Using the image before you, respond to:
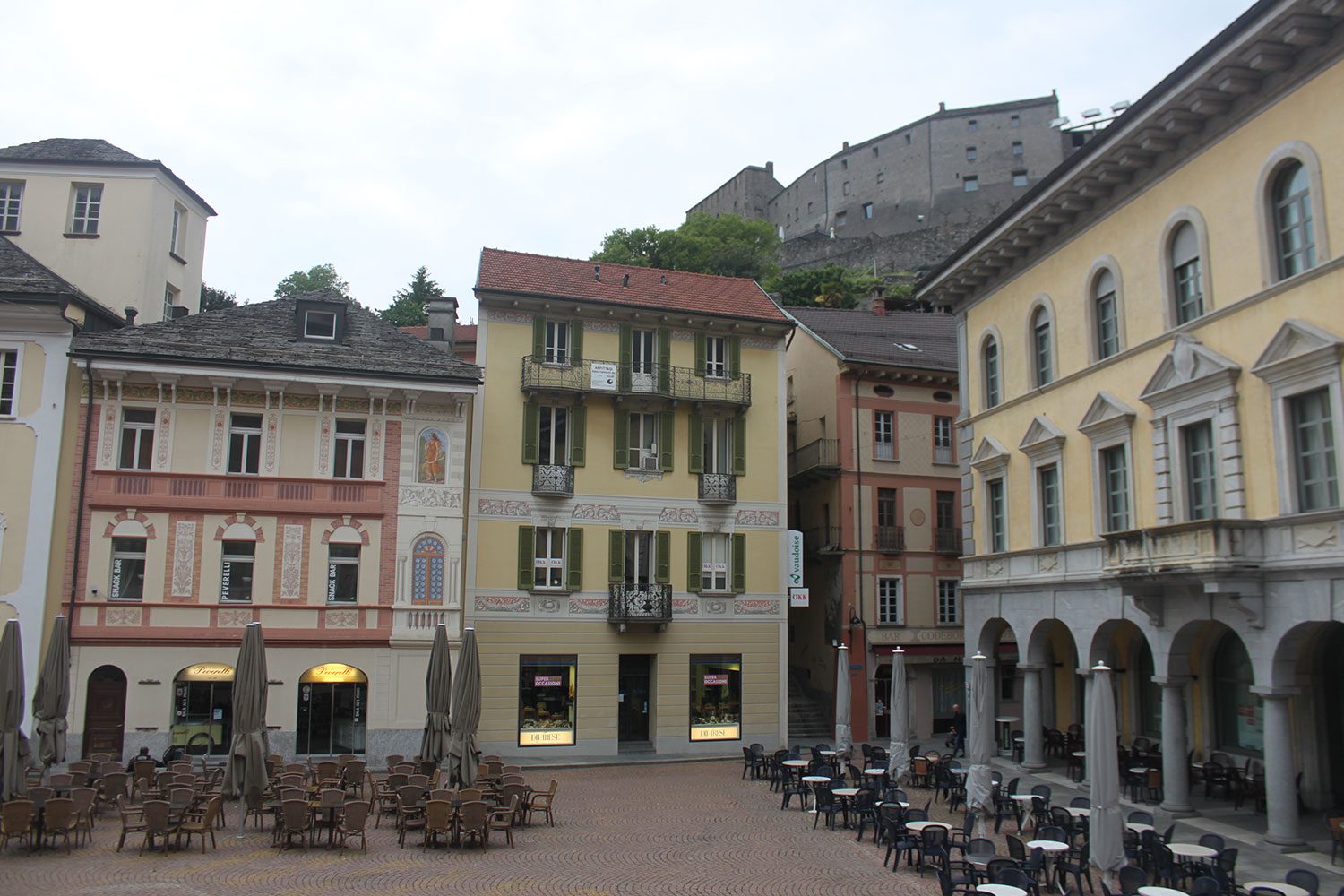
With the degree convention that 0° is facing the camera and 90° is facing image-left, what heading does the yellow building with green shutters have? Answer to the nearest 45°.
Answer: approximately 0°

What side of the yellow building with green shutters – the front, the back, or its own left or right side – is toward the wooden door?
right

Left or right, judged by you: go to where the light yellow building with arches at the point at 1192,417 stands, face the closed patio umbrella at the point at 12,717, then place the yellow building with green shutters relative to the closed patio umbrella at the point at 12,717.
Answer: right

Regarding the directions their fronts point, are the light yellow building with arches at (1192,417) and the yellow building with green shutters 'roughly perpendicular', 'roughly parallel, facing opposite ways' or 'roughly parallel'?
roughly perpendicular

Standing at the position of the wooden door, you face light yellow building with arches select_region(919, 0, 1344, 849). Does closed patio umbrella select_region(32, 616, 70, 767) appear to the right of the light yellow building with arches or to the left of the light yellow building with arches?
right

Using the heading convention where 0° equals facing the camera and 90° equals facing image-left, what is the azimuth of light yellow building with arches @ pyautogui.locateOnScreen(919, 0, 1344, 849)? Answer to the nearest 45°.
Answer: approximately 45°

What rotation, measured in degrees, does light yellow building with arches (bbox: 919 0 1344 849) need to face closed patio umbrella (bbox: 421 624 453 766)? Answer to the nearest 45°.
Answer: approximately 45° to its right

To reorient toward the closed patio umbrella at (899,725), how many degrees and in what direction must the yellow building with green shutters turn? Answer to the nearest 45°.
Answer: approximately 45° to its left
